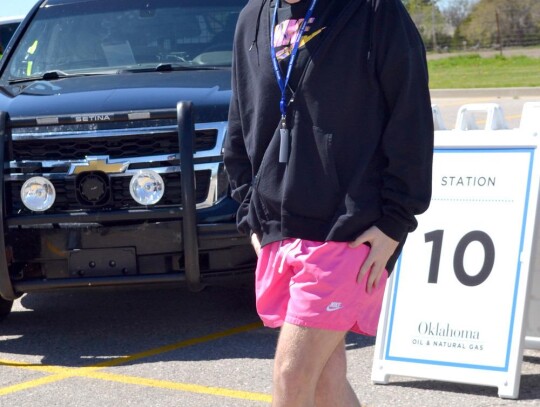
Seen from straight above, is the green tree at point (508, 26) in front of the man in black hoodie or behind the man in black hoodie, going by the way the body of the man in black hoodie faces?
behind

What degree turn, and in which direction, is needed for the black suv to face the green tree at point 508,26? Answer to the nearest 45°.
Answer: approximately 135° to its left

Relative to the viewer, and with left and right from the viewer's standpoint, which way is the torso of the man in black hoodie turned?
facing the viewer and to the left of the viewer

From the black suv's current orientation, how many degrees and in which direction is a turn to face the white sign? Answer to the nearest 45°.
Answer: approximately 45° to its left

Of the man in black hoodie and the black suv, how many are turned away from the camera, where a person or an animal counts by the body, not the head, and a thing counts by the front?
0

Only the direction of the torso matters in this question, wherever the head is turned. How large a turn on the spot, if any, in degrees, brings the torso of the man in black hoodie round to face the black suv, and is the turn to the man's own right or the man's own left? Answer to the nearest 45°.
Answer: approximately 90° to the man's own right

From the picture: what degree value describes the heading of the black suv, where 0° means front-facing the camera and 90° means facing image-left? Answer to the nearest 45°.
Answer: approximately 0°

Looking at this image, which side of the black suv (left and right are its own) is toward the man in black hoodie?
front

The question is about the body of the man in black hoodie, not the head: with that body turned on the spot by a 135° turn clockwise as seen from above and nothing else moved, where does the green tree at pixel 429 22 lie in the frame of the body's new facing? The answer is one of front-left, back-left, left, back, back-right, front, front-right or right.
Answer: front

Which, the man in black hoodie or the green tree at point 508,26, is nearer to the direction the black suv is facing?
the man in black hoodie
